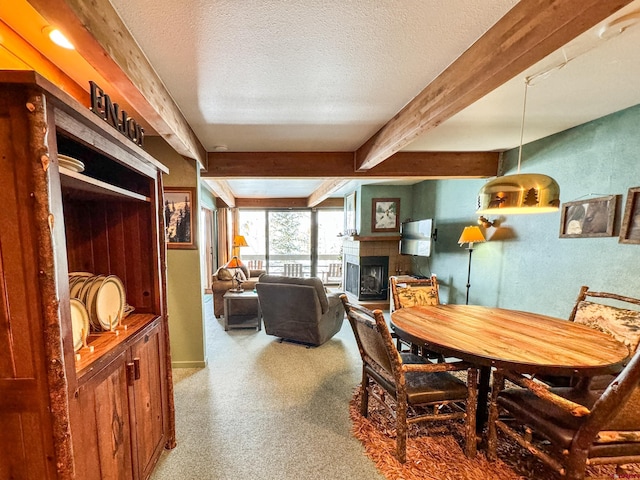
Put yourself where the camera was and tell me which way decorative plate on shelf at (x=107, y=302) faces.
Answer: facing the viewer and to the right of the viewer

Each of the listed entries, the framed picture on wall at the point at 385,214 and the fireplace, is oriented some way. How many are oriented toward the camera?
2

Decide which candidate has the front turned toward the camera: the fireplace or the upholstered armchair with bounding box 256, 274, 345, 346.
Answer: the fireplace

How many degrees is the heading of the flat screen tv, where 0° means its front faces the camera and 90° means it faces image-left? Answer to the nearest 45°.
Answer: approximately 45°

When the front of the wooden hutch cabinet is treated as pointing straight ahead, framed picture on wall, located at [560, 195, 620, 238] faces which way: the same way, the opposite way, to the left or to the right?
the opposite way

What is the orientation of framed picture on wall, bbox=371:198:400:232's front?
toward the camera

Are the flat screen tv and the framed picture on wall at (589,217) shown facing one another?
no

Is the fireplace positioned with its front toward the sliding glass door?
no

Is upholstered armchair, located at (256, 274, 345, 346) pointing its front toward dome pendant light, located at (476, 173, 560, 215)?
no

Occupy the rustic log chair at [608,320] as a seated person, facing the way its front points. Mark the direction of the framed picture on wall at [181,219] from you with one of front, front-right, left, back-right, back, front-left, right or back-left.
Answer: front

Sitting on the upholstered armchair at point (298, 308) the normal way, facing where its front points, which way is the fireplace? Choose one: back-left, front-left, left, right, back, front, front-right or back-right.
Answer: front

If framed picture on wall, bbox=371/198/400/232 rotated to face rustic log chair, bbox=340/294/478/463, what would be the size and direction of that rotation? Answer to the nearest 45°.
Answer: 0° — it already faces it

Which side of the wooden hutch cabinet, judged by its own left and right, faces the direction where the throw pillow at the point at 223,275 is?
left

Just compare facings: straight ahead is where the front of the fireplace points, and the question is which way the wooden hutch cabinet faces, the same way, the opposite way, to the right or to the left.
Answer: to the left

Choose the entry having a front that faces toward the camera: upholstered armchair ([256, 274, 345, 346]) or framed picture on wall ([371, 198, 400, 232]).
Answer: the framed picture on wall

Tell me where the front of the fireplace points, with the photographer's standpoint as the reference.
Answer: facing the viewer
